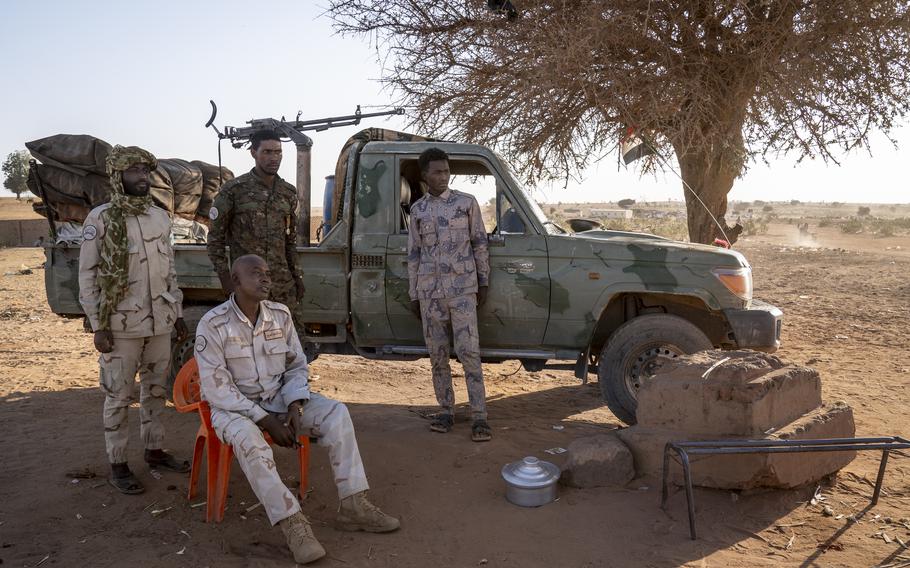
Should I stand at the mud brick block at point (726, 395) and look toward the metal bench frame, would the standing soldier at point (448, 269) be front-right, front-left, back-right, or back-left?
back-right

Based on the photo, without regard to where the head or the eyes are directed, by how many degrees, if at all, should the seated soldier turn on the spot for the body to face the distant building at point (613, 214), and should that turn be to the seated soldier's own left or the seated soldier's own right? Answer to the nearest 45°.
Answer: approximately 90° to the seated soldier's own left

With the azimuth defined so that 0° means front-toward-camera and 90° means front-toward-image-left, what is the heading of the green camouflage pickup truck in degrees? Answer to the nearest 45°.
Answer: approximately 270°

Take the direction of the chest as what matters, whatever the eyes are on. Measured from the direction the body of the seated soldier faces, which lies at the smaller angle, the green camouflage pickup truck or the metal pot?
the metal pot

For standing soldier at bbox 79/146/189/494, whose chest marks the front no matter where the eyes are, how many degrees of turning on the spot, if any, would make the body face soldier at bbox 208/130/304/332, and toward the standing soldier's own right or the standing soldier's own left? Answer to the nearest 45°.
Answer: approximately 90° to the standing soldier's own left

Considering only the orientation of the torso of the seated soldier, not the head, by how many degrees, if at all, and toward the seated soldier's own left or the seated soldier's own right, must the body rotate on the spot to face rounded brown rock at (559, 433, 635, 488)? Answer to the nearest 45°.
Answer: approximately 45° to the seated soldier's own left

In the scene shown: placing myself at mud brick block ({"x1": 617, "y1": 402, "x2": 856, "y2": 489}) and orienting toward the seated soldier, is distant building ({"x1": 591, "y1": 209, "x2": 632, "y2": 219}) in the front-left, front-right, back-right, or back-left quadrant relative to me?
back-right
